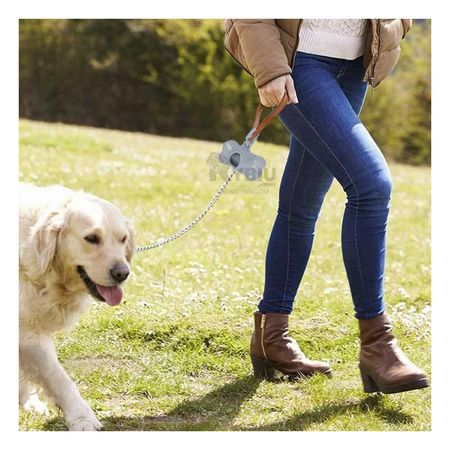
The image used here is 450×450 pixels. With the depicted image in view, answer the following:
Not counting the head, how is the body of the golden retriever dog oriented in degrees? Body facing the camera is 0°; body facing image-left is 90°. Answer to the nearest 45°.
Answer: approximately 315°

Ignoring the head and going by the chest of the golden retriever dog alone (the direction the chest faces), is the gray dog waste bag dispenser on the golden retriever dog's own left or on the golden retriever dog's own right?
on the golden retriever dog's own left
